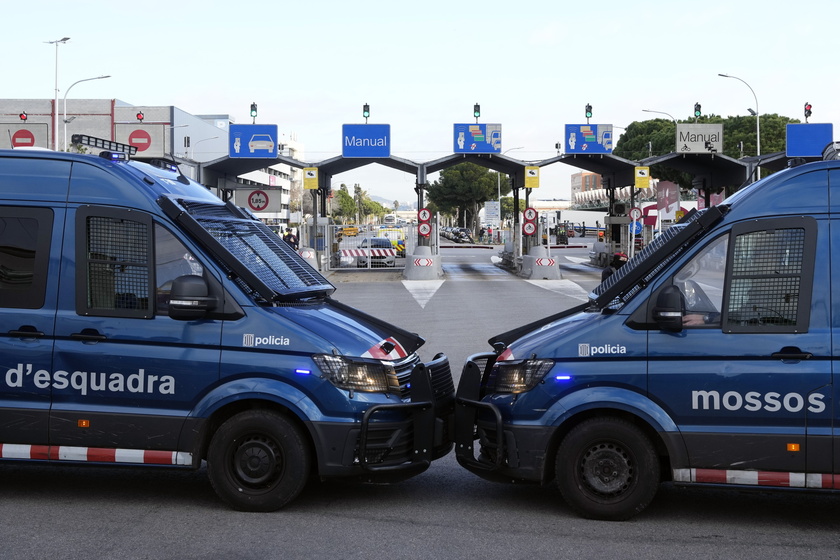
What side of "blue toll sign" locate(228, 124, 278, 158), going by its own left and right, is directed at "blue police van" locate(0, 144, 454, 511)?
front

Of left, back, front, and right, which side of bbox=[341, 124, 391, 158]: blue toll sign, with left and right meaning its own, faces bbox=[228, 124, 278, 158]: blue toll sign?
right

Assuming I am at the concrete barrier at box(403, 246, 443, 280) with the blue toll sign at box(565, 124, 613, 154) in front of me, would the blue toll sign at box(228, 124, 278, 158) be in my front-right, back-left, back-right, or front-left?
back-left

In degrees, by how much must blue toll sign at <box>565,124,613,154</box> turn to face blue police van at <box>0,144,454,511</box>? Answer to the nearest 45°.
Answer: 0° — it already faces it

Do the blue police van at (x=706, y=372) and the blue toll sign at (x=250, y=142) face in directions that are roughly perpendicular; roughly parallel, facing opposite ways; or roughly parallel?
roughly perpendicular

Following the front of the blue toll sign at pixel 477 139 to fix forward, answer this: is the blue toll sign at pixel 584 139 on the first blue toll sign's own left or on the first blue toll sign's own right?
on the first blue toll sign's own left

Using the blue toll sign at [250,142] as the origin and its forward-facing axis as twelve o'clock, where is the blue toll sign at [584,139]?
the blue toll sign at [584,139] is roughly at 9 o'clock from the blue toll sign at [250,142].

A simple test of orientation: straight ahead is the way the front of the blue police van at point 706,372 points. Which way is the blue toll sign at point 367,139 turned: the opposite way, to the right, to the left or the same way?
to the left

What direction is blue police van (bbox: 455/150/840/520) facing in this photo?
to the viewer's left

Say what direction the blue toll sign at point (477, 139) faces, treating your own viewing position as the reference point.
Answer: facing the viewer

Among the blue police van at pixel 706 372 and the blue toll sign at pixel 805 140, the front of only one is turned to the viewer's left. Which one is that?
the blue police van

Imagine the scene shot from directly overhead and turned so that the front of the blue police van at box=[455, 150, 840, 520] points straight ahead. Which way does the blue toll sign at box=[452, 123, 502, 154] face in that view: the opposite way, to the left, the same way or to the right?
to the left

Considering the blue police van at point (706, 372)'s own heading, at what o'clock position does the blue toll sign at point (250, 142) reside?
The blue toll sign is roughly at 2 o'clock from the blue police van.

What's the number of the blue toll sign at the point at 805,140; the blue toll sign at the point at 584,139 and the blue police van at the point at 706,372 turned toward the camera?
2
